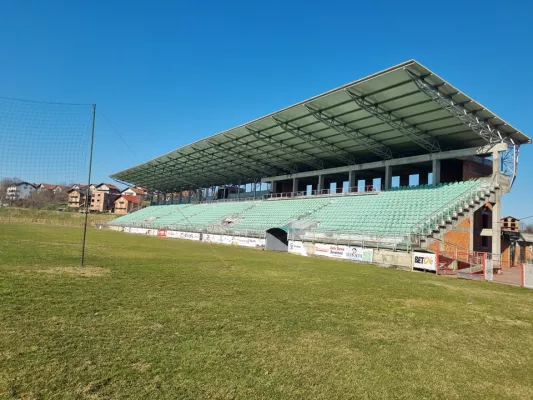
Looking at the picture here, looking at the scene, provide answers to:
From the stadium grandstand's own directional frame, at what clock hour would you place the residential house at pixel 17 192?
The residential house is roughly at 2 o'clock from the stadium grandstand.

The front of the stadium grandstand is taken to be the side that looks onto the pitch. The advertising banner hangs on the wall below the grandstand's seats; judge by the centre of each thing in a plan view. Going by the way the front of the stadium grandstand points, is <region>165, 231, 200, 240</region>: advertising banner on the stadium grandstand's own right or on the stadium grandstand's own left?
on the stadium grandstand's own right

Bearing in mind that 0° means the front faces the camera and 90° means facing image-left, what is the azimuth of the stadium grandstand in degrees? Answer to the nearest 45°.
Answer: approximately 45°
